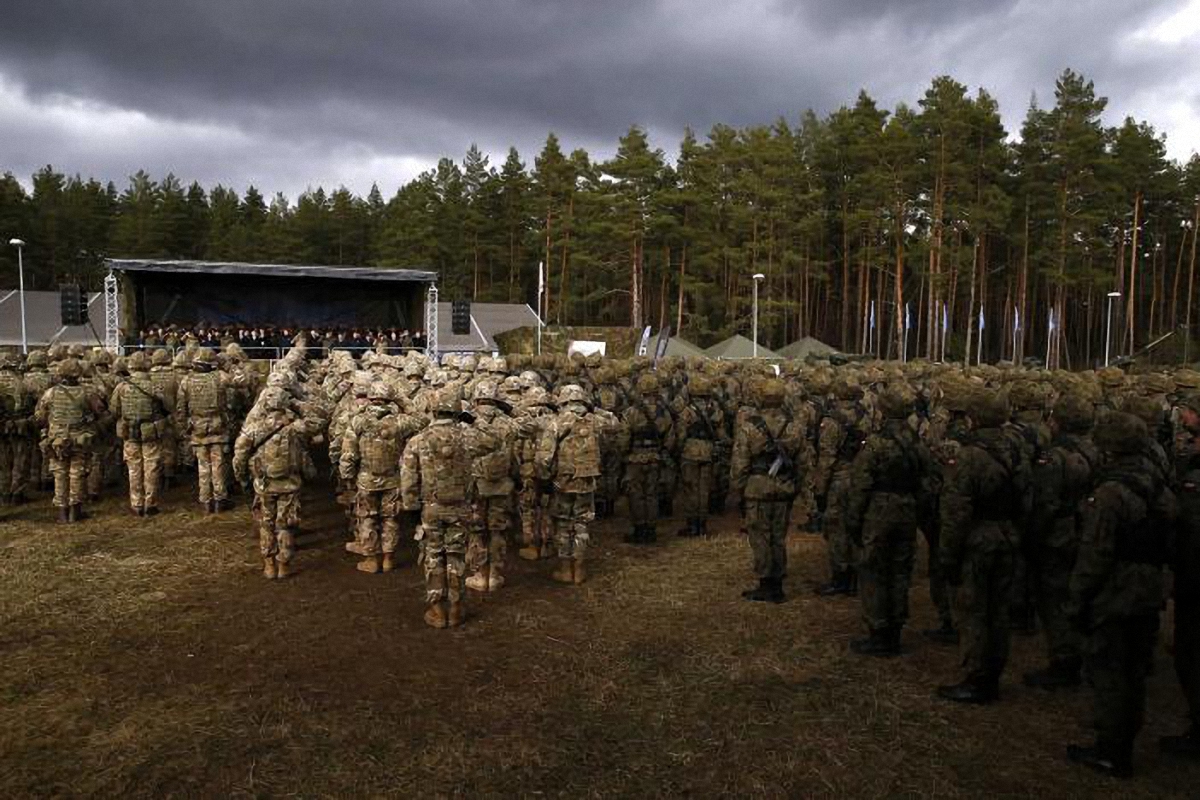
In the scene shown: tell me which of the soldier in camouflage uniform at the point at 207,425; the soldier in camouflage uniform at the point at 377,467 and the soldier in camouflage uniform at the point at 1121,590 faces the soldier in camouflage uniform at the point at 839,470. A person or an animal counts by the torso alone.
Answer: the soldier in camouflage uniform at the point at 1121,590

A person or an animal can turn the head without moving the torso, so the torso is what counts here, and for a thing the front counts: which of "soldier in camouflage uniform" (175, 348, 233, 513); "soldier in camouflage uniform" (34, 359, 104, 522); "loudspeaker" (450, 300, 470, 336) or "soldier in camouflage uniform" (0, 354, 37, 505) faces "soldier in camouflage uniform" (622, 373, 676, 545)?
the loudspeaker

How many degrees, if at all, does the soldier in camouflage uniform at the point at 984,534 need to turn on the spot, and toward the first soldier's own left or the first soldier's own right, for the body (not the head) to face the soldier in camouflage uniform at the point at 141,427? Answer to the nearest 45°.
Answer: approximately 45° to the first soldier's own left

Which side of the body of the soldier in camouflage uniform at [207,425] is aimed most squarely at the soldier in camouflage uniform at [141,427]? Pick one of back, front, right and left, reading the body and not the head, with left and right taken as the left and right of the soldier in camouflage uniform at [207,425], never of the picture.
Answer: left

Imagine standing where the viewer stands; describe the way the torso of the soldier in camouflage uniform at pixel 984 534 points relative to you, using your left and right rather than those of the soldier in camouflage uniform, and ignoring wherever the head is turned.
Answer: facing away from the viewer and to the left of the viewer

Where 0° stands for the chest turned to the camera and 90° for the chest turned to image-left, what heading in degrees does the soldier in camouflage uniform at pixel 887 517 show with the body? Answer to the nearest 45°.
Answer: approximately 135°

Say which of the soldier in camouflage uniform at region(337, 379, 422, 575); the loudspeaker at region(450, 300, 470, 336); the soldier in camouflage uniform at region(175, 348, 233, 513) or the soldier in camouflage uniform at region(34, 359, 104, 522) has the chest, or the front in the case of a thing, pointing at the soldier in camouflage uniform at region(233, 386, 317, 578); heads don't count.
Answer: the loudspeaker

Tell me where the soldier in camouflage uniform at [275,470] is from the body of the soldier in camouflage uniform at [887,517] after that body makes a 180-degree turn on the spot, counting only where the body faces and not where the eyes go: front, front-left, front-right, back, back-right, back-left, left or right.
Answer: back-right

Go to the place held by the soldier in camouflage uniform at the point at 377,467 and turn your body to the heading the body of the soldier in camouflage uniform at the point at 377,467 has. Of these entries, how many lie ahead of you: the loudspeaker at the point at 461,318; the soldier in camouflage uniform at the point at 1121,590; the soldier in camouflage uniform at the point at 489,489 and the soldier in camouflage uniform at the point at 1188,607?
1

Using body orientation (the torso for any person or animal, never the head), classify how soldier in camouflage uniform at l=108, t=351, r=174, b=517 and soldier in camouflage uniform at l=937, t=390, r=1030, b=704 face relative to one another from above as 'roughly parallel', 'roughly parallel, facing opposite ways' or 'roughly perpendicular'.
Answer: roughly parallel

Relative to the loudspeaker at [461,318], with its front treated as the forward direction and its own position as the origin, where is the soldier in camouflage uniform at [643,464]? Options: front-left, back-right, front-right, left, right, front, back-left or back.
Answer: front

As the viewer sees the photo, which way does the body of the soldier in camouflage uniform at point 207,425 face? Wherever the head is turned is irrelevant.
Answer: away from the camera

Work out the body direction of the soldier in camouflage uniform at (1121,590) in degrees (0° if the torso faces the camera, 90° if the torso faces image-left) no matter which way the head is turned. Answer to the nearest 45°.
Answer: approximately 135°

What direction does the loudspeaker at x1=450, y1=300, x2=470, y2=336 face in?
toward the camera

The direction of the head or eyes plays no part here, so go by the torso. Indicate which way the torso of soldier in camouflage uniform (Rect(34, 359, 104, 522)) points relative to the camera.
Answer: away from the camera

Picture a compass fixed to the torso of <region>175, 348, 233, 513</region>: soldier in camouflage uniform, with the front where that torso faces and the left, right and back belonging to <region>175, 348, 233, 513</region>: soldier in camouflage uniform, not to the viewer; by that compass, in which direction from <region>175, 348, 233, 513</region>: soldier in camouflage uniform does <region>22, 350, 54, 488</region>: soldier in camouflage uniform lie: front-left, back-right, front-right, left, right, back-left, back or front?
front-left

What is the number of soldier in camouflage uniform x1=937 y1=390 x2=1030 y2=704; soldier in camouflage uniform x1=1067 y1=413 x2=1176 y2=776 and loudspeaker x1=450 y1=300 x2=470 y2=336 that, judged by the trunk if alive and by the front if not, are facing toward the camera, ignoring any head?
1

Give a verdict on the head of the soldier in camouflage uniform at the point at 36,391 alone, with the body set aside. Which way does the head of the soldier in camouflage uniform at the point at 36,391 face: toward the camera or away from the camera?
away from the camera

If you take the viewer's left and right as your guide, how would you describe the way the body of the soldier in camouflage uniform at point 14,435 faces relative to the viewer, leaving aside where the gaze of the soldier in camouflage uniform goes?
facing away from the viewer

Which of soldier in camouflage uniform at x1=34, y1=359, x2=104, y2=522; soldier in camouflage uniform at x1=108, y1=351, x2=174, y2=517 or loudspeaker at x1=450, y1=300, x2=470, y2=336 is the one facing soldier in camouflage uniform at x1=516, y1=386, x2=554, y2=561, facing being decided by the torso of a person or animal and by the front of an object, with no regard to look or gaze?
the loudspeaker

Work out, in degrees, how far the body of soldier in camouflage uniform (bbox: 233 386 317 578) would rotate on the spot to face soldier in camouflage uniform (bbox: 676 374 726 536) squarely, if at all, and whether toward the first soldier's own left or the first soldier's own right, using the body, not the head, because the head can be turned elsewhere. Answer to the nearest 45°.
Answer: approximately 90° to the first soldier's own right
